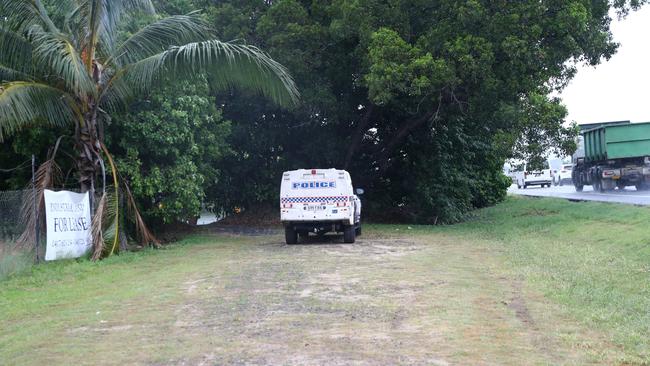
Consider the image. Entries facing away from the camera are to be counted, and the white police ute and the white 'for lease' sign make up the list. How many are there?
1

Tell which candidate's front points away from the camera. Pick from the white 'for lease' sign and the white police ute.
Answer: the white police ute

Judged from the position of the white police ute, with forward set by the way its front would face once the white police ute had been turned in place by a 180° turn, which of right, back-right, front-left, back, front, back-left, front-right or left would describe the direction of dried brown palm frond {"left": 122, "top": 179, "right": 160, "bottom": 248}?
right

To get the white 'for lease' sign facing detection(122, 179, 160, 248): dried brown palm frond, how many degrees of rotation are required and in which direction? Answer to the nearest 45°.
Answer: approximately 90° to its left

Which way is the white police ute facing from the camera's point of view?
away from the camera

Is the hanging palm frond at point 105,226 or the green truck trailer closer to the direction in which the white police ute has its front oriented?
the green truck trailer
